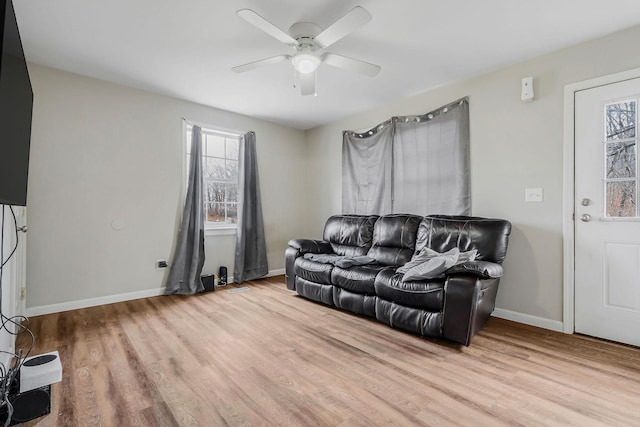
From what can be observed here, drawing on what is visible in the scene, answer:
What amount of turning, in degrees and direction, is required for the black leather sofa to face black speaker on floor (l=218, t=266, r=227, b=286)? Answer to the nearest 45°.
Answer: approximately 45° to its right

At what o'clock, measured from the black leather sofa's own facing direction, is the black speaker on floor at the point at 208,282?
The black speaker on floor is roughly at 2 o'clock from the black leather sofa.

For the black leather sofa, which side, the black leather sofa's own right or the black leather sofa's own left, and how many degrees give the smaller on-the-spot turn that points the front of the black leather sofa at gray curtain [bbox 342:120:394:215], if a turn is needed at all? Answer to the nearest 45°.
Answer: approximately 135° to the black leather sofa's own right

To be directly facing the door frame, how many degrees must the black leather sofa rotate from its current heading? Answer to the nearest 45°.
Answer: approximately 135° to its left

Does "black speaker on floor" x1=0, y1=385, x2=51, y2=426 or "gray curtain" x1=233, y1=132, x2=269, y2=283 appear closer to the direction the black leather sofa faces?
the black speaker on floor

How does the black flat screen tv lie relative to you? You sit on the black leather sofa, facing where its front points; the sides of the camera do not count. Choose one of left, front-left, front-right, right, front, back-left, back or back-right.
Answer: front

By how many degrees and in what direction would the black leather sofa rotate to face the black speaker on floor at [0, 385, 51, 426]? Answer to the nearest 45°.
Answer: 0° — it already faces it

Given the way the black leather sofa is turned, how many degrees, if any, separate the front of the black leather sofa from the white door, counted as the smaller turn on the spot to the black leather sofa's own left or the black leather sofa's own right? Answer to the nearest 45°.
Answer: approximately 135° to the black leather sofa's own left

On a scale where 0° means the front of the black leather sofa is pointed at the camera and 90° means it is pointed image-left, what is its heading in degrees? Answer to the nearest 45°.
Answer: approximately 45°
